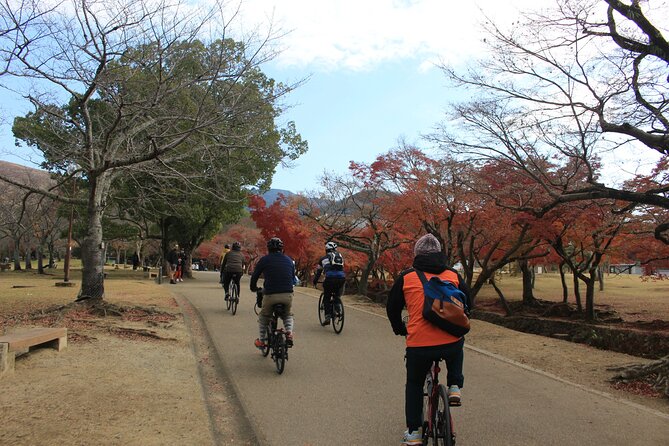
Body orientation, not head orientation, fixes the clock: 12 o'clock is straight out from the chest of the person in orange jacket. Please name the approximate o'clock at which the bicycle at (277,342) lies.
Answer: The bicycle is roughly at 11 o'clock from the person in orange jacket.

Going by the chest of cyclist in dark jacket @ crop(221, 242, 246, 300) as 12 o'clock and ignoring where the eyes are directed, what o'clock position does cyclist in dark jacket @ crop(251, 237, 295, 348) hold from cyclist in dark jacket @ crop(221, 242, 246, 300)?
cyclist in dark jacket @ crop(251, 237, 295, 348) is roughly at 6 o'clock from cyclist in dark jacket @ crop(221, 242, 246, 300).

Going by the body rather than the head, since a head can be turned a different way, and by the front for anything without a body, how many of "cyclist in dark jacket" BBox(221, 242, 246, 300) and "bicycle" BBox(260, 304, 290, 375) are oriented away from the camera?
2

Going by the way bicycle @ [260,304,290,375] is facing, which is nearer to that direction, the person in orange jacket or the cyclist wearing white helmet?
the cyclist wearing white helmet

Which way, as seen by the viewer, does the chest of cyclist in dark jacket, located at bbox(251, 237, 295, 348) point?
away from the camera

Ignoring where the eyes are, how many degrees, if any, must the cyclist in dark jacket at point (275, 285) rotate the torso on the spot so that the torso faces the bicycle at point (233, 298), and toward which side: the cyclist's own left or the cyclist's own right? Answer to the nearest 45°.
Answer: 0° — they already face it

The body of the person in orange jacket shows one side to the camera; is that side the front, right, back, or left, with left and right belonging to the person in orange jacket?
back

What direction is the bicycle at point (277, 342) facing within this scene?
away from the camera

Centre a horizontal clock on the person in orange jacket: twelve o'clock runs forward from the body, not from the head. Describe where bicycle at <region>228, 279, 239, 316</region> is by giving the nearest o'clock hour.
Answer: The bicycle is roughly at 11 o'clock from the person in orange jacket.

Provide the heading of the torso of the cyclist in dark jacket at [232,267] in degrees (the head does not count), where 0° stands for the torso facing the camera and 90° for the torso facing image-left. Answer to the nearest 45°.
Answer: approximately 180°
